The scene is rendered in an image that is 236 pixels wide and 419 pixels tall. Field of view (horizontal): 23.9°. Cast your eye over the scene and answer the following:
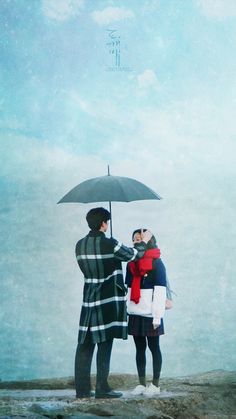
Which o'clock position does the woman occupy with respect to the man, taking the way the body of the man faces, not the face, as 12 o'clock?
The woman is roughly at 1 o'clock from the man.

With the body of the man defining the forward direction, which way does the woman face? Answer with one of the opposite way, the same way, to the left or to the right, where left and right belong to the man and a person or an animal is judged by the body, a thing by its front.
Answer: the opposite way

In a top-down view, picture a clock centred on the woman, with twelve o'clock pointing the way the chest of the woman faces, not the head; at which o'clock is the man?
The man is roughly at 1 o'clock from the woman.

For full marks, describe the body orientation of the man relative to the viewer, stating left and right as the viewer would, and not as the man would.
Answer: facing away from the viewer and to the right of the viewer

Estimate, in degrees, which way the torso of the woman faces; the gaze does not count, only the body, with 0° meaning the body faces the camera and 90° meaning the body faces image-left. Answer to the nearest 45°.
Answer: approximately 45°

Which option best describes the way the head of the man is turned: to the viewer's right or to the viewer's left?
to the viewer's right
